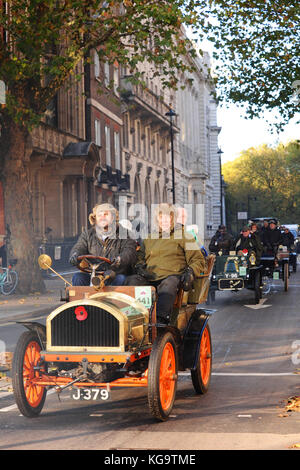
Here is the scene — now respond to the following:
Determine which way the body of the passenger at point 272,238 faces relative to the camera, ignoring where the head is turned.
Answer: toward the camera

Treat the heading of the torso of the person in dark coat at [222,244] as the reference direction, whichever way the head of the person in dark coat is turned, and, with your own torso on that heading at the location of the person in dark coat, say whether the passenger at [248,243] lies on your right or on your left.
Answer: on your left

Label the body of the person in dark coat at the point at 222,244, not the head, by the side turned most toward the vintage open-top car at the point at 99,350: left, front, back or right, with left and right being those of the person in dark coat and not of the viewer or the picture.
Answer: front

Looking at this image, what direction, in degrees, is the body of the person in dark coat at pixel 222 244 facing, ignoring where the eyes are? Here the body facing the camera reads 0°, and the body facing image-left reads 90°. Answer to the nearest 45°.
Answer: approximately 0°

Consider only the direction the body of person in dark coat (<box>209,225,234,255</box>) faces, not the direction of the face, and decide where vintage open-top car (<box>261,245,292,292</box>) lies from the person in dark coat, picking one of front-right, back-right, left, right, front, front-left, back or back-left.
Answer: back-left

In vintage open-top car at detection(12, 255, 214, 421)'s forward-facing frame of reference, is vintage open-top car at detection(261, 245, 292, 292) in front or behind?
behind

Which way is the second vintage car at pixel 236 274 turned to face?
toward the camera

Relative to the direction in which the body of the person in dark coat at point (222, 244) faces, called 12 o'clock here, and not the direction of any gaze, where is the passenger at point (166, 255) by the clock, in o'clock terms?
The passenger is roughly at 12 o'clock from the person in dark coat.

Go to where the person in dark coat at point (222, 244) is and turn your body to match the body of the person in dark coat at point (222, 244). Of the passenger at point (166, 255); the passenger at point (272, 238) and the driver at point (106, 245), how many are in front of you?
2

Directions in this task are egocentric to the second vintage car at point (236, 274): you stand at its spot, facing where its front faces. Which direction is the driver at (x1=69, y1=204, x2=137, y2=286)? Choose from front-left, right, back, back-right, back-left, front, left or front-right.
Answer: front

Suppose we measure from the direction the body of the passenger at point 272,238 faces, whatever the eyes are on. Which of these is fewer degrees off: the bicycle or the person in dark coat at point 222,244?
the person in dark coat

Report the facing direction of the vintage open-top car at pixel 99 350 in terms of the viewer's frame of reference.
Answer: facing the viewer and to the left of the viewer

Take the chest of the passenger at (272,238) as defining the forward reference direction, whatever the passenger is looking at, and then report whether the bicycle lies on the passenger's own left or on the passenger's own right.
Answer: on the passenger's own right
